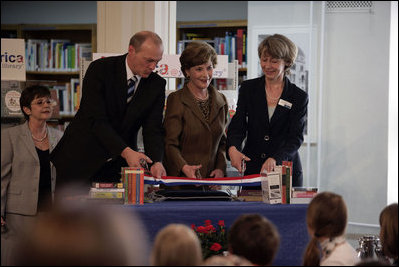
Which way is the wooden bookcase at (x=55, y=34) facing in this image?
toward the camera

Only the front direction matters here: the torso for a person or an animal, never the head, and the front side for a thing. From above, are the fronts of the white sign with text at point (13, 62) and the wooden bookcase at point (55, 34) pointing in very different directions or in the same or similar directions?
same or similar directions

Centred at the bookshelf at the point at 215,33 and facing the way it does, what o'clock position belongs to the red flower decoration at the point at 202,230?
The red flower decoration is roughly at 12 o'clock from the bookshelf.

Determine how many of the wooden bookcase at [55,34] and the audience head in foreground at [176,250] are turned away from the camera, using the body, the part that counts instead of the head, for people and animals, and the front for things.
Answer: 1

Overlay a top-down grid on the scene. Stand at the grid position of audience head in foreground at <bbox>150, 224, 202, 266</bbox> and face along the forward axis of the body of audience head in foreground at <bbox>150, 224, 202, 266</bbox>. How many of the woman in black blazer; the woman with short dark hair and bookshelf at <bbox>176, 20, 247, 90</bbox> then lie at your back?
0

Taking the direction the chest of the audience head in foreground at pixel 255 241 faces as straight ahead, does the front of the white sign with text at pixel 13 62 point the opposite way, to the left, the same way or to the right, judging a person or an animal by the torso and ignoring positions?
the opposite way

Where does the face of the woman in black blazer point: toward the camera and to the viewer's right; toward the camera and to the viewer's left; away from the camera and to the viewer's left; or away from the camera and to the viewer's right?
toward the camera and to the viewer's left

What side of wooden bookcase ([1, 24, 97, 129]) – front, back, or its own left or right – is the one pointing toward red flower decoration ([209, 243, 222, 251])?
front

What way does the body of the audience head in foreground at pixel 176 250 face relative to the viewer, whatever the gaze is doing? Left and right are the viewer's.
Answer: facing away from the viewer

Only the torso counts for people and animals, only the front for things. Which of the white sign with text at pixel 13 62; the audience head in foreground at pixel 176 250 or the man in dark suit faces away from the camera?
the audience head in foreground

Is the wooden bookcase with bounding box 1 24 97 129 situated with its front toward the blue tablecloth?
yes

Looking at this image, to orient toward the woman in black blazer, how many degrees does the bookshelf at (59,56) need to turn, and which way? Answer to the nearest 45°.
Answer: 0° — it already faces them

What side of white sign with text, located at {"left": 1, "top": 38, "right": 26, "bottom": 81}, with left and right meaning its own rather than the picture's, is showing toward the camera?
front

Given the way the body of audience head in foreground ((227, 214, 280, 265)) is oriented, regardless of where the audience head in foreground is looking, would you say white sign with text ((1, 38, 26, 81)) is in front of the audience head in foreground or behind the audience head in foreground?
in front

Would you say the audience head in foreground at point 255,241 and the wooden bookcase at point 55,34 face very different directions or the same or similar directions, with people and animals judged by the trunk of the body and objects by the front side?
very different directions

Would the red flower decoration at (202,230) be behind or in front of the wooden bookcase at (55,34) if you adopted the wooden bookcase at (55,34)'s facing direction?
in front

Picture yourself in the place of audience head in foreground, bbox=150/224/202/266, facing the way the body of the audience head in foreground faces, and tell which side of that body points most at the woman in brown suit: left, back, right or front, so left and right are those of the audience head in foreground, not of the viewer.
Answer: front

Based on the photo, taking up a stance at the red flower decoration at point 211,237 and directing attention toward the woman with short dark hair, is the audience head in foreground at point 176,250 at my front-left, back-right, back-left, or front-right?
back-left

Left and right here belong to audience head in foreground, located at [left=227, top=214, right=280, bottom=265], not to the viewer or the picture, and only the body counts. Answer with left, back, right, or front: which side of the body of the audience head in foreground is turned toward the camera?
back

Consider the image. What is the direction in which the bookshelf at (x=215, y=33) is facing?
toward the camera
